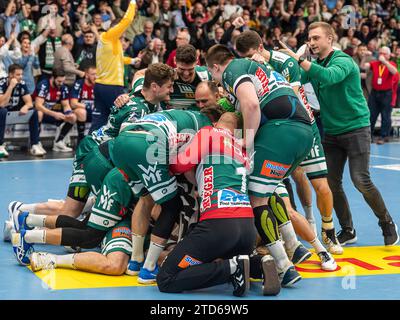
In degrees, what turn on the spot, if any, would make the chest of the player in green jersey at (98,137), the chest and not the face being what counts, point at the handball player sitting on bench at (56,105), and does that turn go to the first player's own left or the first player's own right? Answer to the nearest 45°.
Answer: approximately 90° to the first player's own left

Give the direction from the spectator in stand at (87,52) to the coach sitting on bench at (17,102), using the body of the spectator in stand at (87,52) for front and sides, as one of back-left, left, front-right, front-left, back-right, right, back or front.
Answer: front-right

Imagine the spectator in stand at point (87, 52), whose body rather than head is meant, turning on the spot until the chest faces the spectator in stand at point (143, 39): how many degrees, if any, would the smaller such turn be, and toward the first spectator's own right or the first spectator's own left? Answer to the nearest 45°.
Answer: approximately 135° to the first spectator's own left

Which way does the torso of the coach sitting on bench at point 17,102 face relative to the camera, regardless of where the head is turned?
toward the camera

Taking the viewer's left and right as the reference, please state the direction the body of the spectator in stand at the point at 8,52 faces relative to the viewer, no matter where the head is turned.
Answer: facing the viewer and to the right of the viewer

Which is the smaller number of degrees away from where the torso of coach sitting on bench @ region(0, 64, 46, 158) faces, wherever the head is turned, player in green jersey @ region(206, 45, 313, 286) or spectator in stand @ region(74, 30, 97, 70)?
the player in green jersey

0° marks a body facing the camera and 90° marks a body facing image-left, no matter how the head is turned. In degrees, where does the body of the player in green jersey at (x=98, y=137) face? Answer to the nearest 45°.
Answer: approximately 270°

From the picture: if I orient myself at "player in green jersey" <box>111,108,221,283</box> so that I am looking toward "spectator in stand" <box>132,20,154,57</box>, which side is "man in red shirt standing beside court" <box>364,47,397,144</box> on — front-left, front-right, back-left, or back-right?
front-right

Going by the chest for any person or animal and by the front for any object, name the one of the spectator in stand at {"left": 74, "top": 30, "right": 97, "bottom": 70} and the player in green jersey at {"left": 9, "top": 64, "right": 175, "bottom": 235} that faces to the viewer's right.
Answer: the player in green jersey

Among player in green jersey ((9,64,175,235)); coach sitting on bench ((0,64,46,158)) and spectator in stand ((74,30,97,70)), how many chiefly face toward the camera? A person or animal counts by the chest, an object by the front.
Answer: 2

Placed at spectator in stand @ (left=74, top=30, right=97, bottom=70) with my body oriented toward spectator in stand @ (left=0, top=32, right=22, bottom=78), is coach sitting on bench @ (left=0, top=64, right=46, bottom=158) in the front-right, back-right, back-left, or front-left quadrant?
front-left

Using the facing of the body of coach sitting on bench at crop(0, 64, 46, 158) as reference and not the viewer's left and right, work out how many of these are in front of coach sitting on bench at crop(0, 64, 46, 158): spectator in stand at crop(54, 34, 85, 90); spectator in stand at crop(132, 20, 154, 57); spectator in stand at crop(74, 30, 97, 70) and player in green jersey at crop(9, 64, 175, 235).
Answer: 1

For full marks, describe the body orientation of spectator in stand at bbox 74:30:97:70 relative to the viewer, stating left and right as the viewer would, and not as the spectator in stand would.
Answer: facing the viewer

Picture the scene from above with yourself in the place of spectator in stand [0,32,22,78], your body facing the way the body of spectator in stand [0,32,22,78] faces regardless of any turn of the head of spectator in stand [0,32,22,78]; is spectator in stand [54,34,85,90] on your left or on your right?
on your left

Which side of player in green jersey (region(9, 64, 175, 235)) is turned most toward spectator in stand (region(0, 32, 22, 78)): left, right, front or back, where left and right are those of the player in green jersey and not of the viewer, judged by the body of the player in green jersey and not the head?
left

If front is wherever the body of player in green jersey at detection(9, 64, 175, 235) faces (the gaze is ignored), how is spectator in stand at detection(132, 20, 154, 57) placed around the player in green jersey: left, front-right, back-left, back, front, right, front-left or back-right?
left

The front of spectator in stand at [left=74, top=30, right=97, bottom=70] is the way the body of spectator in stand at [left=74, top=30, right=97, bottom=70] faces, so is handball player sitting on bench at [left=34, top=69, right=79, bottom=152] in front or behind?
in front
